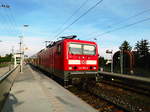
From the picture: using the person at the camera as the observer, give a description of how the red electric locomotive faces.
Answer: facing the viewer and to the right of the viewer
